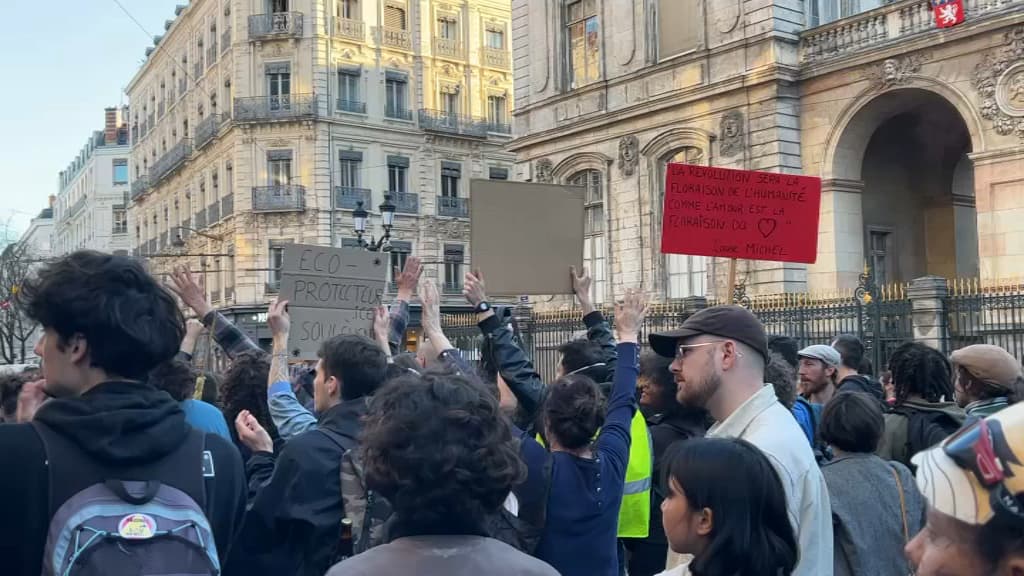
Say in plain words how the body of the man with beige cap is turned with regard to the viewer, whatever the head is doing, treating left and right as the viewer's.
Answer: facing away from the viewer and to the left of the viewer

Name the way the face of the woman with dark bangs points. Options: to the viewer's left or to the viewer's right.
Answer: to the viewer's left

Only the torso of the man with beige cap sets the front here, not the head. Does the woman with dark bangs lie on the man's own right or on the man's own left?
on the man's own left
